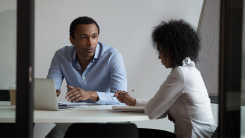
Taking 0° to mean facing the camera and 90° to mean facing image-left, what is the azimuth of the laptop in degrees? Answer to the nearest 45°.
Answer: approximately 225°

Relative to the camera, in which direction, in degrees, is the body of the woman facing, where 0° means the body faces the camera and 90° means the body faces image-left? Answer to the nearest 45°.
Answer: approximately 90°

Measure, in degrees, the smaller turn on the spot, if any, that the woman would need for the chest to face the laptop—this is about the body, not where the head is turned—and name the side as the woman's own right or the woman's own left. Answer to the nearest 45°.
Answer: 0° — they already face it

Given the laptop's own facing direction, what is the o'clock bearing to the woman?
The woman is roughly at 2 o'clock from the laptop.

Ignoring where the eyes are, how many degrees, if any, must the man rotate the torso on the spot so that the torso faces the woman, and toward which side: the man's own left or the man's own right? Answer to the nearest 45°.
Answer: approximately 45° to the man's own left

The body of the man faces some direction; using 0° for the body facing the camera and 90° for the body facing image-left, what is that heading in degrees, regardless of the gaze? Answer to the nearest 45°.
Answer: approximately 0°

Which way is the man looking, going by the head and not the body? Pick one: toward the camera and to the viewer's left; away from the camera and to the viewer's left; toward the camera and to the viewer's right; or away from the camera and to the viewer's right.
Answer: toward the camera and to the viewer's right
